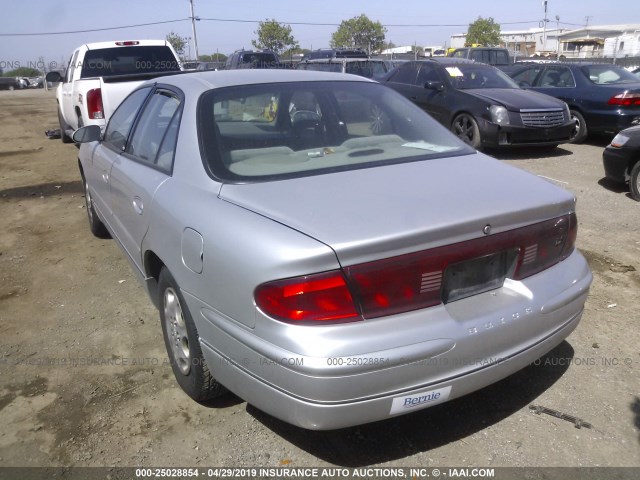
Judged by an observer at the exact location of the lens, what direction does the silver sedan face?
facing away from the viewer and to the left of the viewer

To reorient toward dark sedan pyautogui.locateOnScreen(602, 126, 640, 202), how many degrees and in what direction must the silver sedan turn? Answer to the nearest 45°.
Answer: approximately 90° to its right

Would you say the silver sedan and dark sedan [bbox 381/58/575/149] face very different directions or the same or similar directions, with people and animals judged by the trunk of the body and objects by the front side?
very different directions

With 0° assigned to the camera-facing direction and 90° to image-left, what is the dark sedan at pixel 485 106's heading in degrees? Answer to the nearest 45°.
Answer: approximately 315°

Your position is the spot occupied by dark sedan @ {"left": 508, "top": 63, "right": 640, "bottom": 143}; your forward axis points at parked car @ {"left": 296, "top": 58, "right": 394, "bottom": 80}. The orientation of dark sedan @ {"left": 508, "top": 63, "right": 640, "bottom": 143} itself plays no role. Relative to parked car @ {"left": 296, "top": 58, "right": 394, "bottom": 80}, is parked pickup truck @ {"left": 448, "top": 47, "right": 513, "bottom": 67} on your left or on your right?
right

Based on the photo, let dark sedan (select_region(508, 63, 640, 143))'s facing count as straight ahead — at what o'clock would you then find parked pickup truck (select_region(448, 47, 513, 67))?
The parked pickup truck is roughly at 1 o'clock from the dark sedan.

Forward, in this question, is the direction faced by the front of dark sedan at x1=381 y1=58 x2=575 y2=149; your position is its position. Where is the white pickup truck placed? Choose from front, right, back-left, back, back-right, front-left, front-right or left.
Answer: back-right

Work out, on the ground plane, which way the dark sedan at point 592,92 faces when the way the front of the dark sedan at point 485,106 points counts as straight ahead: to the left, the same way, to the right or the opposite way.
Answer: the opposite way

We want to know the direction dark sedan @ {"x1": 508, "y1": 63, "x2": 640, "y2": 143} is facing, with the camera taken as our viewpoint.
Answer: facing away from the viewer and to the left of the viewer
